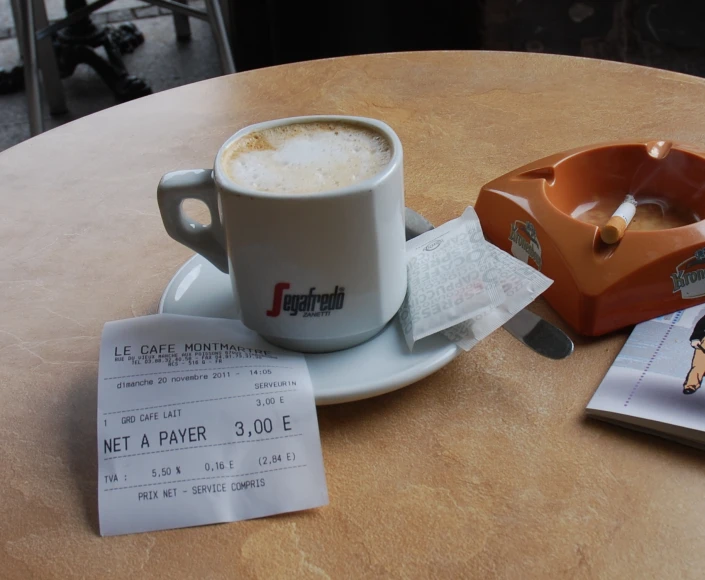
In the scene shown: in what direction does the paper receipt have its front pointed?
toward the camera

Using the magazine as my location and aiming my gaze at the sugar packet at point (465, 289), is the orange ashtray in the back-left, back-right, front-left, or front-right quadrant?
front-right
